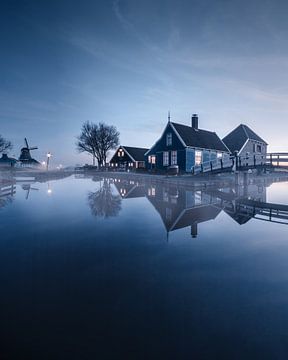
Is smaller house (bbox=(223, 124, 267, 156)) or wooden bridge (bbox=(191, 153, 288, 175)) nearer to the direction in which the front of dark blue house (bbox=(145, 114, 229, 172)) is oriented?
the wooden bridge

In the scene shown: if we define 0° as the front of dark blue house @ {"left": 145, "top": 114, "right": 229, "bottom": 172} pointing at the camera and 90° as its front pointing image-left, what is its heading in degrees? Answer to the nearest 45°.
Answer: approximately 45°

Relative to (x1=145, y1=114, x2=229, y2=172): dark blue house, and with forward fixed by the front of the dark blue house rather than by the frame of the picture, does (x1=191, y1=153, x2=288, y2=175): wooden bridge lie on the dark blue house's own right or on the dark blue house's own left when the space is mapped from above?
on the dark blue house's own left

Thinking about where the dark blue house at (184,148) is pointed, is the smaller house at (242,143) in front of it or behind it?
behind
